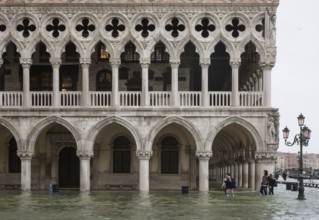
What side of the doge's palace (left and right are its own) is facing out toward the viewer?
front
